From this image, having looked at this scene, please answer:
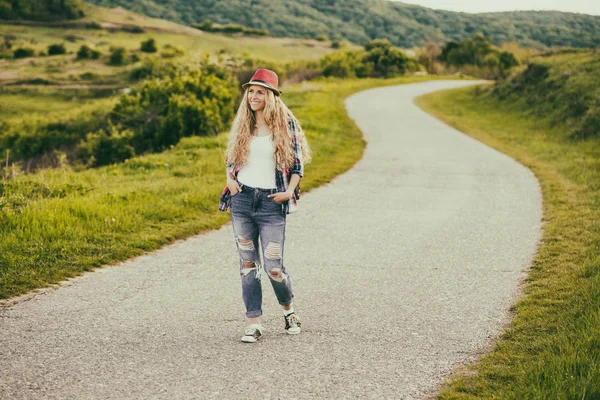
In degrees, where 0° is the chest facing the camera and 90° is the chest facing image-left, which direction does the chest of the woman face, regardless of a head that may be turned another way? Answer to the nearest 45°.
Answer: approximately 0°

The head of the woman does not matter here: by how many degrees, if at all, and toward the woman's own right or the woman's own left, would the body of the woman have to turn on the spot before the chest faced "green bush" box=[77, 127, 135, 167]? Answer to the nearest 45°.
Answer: approximately 180°

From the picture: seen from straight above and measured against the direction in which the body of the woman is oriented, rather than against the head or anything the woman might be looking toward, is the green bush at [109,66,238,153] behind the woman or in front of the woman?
behind
